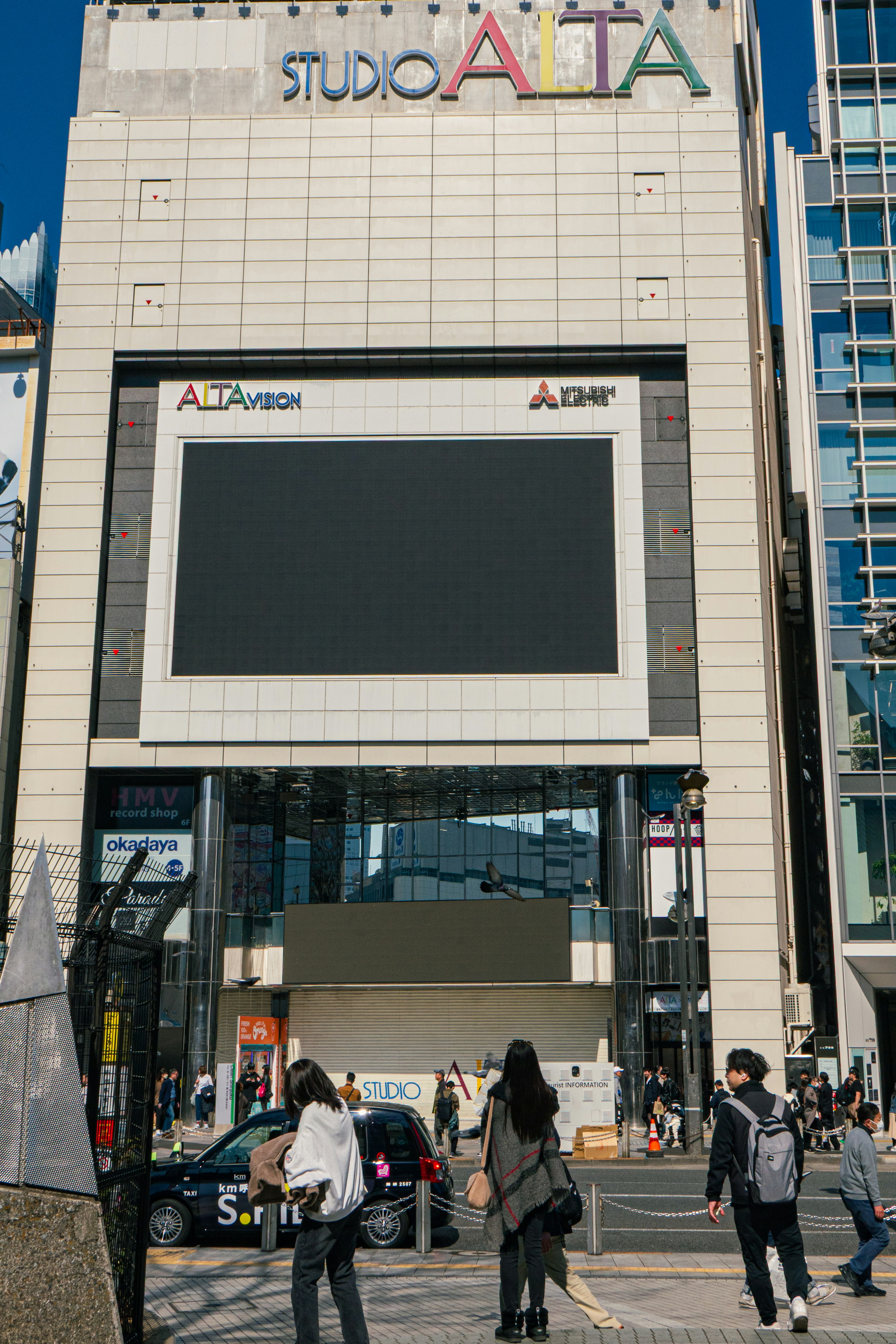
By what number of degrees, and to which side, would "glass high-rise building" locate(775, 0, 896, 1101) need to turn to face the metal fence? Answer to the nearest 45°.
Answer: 0° — it already faces it

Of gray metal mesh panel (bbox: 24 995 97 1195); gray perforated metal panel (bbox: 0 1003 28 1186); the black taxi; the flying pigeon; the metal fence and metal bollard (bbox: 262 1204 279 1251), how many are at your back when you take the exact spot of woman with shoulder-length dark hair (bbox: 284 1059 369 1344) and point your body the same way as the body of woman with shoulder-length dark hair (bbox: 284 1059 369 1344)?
0

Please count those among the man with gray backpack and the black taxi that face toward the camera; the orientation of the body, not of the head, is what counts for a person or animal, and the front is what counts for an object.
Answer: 0

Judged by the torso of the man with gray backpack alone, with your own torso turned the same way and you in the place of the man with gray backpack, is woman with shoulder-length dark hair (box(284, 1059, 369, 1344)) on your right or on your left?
on your left

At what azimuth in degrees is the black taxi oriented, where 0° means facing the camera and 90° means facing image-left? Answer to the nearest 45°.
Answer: approximately 90°

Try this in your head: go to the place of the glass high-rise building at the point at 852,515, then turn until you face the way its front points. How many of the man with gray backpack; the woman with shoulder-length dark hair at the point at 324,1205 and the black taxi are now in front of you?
3

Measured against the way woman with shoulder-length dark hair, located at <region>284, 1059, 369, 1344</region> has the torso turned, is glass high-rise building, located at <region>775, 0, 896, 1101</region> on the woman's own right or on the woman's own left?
on the woman's own right

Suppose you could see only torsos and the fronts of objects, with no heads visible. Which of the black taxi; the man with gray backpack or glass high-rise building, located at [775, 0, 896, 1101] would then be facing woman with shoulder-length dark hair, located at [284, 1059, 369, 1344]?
the glass high-rise building

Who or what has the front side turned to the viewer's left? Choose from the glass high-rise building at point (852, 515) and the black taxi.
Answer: the black taxi

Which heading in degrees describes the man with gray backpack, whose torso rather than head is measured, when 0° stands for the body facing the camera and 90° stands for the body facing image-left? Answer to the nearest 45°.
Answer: approximately 135°

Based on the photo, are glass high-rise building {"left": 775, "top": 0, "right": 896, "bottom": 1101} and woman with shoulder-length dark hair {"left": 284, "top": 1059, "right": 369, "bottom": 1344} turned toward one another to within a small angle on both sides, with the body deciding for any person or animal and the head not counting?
no

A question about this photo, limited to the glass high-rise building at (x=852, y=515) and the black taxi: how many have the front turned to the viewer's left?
1

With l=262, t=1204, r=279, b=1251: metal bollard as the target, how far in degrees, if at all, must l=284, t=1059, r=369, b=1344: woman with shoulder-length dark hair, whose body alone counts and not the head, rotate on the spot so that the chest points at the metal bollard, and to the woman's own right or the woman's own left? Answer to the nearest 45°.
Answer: approximately 45° to the woman's own right

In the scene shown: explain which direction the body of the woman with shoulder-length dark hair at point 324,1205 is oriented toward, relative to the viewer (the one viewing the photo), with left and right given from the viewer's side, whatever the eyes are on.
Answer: facing away from the viewer and to the left of the viewer

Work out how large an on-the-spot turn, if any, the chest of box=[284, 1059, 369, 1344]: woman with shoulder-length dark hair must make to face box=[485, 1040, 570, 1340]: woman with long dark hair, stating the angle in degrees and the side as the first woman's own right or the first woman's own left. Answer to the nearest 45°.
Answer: approximately 90° to the first woman's own right

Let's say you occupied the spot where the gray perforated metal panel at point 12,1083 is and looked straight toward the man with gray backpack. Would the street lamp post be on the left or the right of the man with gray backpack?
left

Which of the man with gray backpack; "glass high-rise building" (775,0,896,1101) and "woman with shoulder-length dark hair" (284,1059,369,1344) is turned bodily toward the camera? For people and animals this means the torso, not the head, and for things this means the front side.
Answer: the glass high-rise building

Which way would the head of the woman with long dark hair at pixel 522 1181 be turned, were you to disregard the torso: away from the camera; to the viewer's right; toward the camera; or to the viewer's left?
away from the camera

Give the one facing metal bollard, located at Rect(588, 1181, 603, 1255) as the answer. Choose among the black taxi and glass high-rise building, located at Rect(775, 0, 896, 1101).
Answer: the glass high-rise building

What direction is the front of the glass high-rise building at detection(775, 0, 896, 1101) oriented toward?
toward the camera
